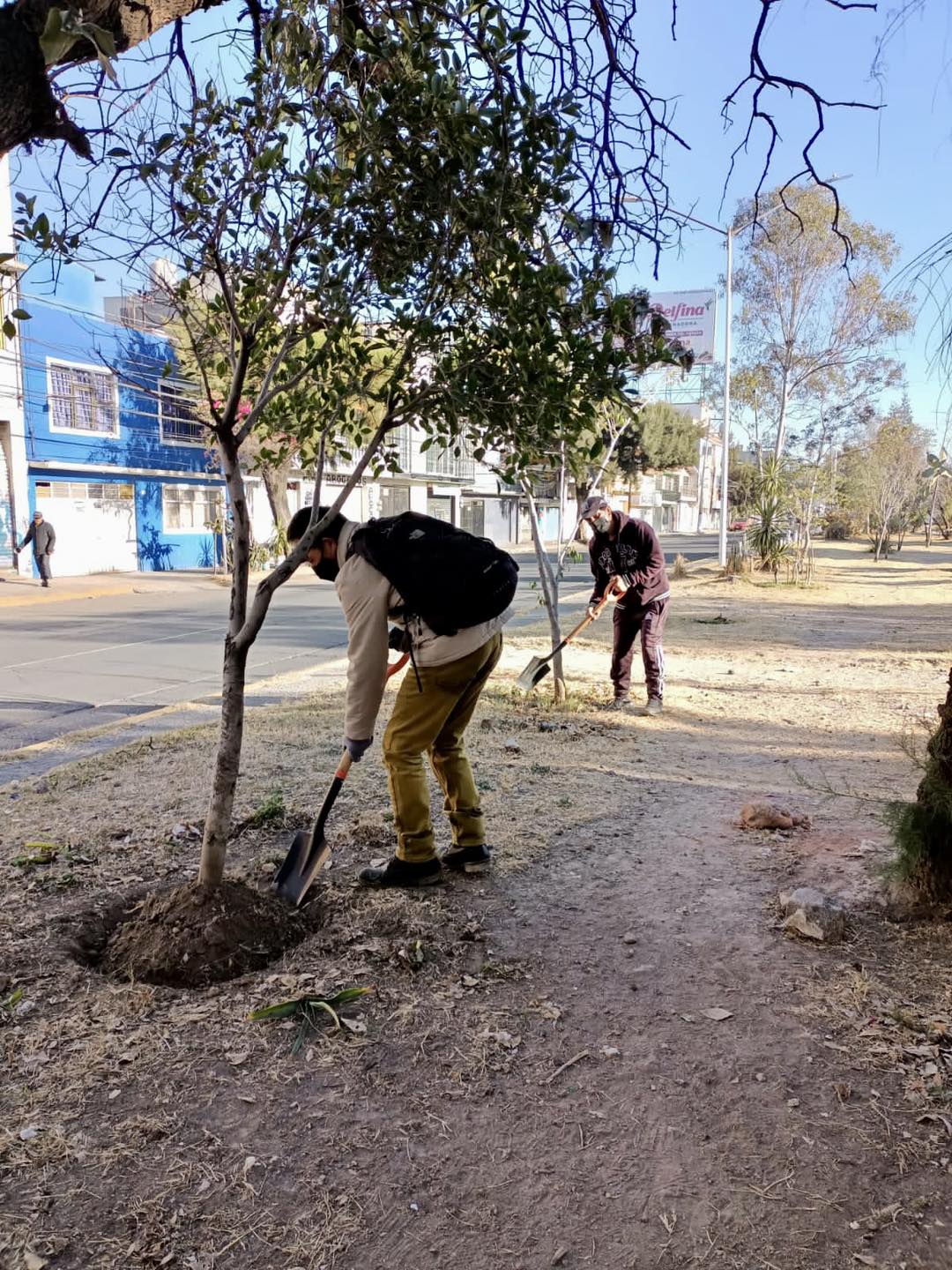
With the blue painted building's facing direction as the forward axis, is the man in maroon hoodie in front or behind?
in front

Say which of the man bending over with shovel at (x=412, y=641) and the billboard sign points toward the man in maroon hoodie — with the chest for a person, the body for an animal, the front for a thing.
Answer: the billboard sign

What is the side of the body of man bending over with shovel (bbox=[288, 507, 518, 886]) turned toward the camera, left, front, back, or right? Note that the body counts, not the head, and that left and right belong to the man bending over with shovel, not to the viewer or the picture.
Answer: left

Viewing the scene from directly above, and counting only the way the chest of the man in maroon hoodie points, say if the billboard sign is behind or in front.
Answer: behind

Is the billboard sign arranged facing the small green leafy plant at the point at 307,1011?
yes

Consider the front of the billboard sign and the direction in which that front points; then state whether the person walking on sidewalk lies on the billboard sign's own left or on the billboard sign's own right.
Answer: on the billboard sign's own right

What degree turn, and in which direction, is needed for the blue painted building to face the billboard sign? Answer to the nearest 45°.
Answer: approximately 45° to its left

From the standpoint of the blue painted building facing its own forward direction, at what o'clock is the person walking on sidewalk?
The person walking on sidewalk is roughly at 2 o'clock from the blue painted building.

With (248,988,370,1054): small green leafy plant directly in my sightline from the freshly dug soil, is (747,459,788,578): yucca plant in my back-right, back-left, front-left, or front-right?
back-left

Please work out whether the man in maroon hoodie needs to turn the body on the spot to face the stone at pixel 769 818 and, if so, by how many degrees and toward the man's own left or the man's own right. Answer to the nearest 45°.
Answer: approximately 45° to the man's own left

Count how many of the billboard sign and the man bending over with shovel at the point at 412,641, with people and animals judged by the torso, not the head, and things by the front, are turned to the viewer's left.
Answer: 1

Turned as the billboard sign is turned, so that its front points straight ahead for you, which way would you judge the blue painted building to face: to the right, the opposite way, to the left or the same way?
to the left

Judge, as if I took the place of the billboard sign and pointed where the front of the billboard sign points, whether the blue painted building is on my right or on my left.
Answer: on my right
